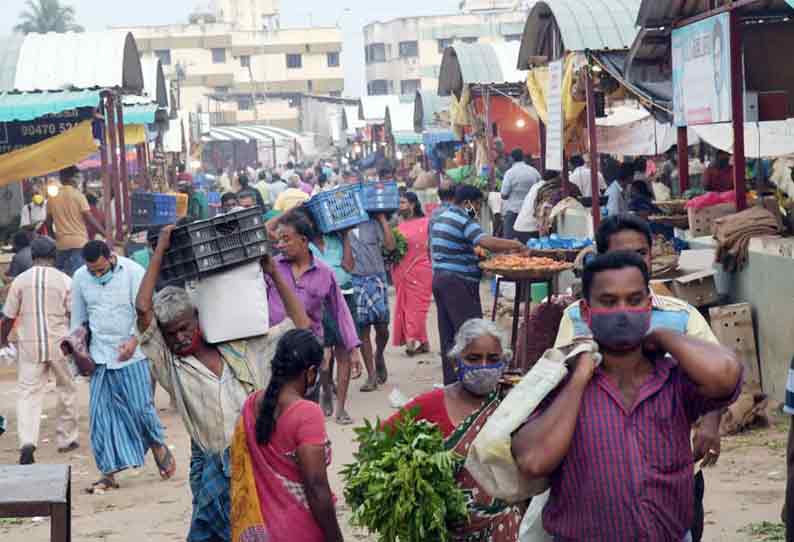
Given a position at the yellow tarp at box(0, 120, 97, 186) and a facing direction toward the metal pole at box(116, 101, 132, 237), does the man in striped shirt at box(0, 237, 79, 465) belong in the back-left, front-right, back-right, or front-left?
back-right

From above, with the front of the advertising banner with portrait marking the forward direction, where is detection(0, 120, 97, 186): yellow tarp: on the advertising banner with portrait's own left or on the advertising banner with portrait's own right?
on the advertising banner with portrait's own right

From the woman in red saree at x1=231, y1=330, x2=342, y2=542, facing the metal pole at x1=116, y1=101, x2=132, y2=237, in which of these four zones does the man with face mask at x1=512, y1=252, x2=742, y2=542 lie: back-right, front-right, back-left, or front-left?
back-right

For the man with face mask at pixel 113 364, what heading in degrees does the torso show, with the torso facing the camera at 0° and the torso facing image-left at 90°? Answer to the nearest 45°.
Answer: approximately 0°

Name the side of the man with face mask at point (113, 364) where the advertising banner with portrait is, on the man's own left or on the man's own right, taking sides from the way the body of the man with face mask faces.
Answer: on the man's own left

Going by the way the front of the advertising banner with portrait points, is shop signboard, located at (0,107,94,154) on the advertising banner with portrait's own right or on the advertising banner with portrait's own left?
on the advertising banner with portrait's own right

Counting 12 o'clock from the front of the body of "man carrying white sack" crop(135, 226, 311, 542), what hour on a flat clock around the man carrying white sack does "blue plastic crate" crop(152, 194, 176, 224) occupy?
The blue plastic crate is roughly at 6 o'clock from the man carrying white sack.

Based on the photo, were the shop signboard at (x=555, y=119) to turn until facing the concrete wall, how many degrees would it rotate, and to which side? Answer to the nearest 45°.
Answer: approximately 45° to its left

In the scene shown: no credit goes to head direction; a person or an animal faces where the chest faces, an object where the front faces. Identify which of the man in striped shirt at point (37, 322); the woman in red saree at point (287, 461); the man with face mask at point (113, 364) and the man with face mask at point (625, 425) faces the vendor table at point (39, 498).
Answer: the man with face mask at point (113, 364)
